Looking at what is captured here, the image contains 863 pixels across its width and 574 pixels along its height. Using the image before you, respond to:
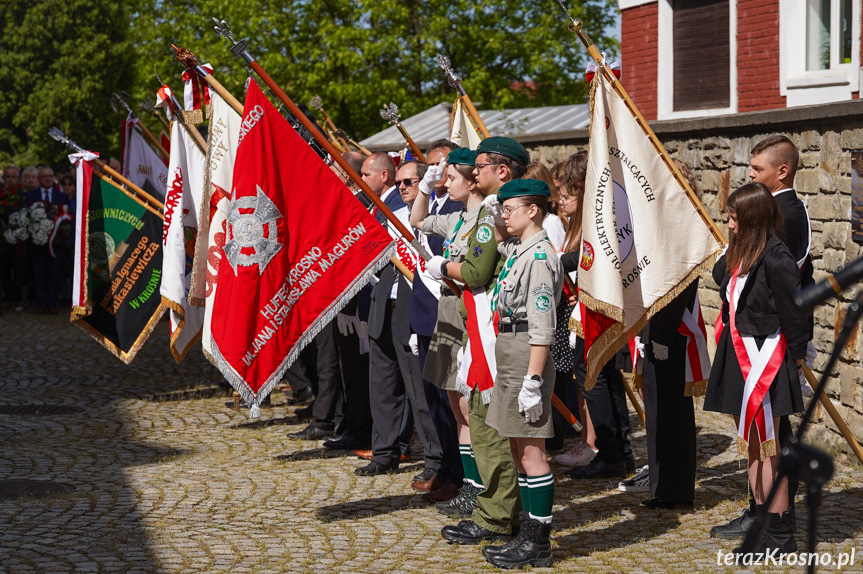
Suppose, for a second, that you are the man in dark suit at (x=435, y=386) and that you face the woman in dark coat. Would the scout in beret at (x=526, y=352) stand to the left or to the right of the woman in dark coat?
right

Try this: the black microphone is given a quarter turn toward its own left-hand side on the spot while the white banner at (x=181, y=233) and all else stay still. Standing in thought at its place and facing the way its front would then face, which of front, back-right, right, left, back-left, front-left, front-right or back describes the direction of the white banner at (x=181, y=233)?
back-right

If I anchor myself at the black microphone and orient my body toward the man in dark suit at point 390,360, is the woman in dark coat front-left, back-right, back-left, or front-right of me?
front-right

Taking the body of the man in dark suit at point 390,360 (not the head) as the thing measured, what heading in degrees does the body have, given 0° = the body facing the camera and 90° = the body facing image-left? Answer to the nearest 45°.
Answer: approximately 90°

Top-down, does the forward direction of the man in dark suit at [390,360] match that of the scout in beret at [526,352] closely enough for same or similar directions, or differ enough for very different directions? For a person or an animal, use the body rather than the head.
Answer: same or similar directions

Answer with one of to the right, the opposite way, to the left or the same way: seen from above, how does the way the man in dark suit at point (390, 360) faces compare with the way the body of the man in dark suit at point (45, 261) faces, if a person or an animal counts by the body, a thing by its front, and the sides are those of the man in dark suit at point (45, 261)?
to the right

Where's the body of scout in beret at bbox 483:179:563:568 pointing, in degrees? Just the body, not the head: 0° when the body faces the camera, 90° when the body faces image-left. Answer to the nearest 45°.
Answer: approximately 90°

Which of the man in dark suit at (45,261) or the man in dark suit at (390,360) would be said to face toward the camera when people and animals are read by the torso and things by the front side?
the man in dark suit at (45,261)

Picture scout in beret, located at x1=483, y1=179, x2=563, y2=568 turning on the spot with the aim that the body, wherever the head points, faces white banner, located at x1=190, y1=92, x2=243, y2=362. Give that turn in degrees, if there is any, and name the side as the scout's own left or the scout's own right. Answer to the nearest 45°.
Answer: approximately 45° to the scout's own right

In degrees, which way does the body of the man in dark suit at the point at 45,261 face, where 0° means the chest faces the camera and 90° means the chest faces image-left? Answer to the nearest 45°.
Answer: approximately 0°

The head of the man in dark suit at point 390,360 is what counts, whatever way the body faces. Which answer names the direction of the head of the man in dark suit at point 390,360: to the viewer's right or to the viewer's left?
to the viewer's left

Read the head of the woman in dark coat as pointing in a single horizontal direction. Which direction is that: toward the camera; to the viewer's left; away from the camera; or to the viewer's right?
to the viewer's left

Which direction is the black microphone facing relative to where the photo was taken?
to the viewer's left

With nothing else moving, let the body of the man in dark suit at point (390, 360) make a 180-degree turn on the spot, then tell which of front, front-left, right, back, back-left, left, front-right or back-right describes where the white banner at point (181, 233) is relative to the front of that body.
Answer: back-left

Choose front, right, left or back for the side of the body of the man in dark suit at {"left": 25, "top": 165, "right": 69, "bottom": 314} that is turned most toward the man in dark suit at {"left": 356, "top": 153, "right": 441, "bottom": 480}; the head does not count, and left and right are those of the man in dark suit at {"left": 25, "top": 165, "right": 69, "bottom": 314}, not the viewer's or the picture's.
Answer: front

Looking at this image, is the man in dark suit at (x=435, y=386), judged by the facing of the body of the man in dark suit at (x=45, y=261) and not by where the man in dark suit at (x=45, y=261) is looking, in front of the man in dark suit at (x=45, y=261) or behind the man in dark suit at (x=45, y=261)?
in front
